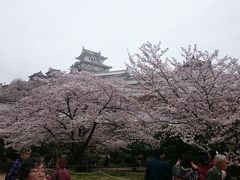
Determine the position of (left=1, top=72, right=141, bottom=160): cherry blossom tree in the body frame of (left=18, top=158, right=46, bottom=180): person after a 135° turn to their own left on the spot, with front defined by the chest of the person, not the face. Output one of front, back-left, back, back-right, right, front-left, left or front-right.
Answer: front

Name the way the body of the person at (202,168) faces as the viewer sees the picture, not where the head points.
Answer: away from the camera

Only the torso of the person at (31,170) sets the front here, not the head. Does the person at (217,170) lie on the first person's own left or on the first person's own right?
on the first person's own left

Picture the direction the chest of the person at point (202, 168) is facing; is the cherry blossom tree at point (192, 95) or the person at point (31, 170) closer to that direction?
the cherry blossom tree

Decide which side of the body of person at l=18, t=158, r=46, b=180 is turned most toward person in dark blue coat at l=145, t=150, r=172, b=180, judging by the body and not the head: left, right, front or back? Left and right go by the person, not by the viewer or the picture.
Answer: left

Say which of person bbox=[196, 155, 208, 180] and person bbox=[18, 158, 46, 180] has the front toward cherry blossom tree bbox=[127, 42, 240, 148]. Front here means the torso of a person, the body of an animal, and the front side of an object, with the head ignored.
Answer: person bbox=[196, 155, 208, 180]

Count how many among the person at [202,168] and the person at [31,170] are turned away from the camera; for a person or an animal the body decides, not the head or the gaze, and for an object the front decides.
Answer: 1

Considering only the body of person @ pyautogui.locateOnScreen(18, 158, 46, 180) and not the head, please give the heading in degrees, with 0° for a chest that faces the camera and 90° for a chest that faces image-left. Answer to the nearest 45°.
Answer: approximately 315°

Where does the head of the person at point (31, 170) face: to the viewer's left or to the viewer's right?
to the viewer's right
